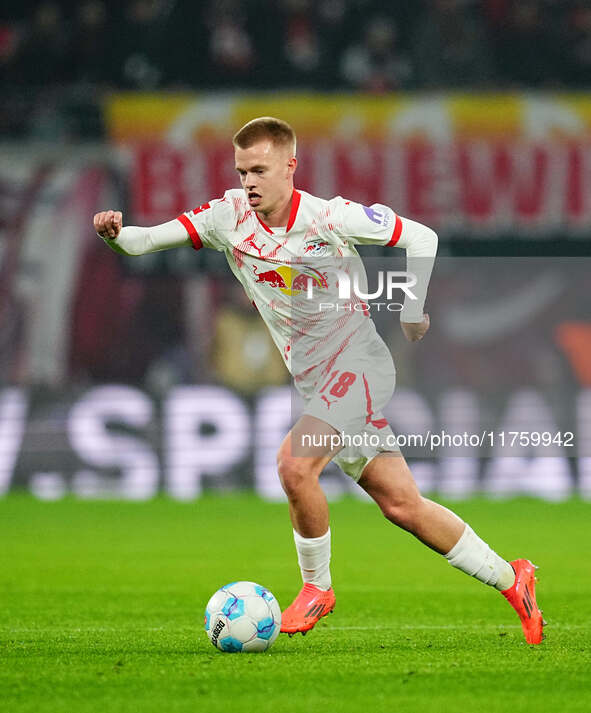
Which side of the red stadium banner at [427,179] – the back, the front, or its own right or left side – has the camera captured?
front

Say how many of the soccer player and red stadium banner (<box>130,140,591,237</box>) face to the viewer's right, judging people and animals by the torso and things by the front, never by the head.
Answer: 0

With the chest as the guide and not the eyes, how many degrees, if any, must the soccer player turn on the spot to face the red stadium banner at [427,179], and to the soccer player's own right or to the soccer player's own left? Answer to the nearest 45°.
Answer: approximately 135° to the soccer player's own right

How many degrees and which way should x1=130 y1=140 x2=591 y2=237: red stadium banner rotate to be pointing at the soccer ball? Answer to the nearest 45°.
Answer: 0° — it already faces it

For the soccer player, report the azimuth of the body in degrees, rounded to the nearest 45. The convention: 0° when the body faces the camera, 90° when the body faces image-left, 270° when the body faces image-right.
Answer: approximately 45°

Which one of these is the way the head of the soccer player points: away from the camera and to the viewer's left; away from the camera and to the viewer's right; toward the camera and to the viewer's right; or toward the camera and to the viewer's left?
toward the camera and to the viewer's left

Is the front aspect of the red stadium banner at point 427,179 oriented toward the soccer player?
yes
